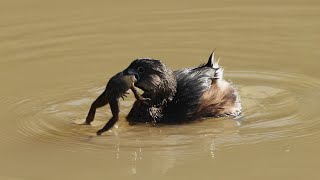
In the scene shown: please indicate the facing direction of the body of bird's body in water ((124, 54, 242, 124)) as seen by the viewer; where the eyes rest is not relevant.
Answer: to the viewer's left
